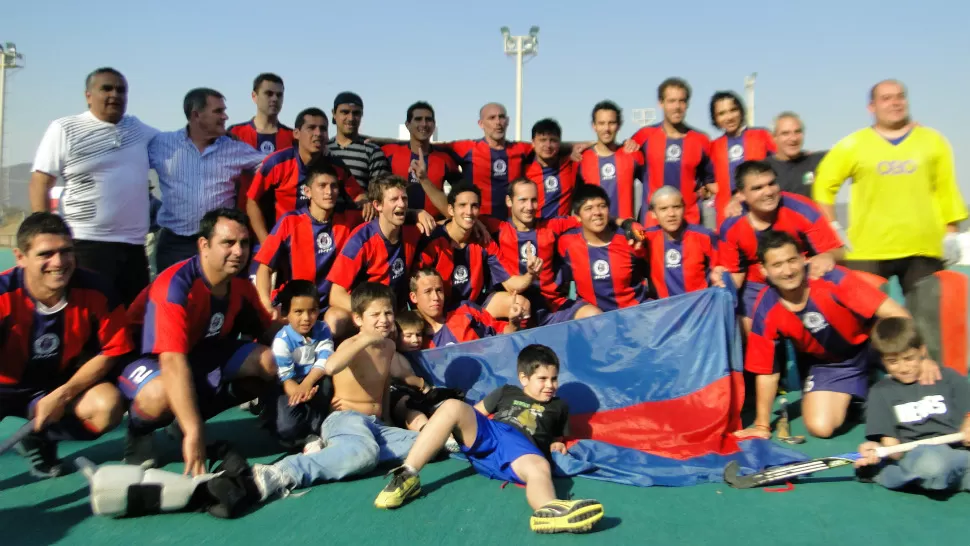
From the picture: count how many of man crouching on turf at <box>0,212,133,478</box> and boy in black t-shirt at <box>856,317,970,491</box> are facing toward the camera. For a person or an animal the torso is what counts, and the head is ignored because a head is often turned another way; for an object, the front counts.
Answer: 2

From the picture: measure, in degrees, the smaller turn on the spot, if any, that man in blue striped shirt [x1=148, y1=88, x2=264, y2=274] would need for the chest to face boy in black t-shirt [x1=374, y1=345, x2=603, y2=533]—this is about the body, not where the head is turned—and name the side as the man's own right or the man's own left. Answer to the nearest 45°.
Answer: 0° — they already face them

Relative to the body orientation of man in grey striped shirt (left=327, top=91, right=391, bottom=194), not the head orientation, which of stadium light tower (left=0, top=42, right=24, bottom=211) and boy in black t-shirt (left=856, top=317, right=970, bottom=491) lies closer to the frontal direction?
the boy in black t-shirt

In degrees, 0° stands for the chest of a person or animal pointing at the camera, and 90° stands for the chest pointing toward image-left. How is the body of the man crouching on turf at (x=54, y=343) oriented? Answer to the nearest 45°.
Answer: approximately 0°

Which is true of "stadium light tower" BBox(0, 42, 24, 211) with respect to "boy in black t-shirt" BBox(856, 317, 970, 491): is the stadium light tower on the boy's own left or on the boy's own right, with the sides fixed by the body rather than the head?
on the boy's own right

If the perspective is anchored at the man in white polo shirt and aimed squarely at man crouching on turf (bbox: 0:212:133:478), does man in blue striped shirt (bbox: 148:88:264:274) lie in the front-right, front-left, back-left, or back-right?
back-left

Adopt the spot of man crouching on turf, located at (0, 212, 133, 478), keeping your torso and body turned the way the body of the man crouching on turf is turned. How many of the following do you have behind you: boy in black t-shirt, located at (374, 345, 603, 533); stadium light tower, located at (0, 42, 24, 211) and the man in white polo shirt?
2

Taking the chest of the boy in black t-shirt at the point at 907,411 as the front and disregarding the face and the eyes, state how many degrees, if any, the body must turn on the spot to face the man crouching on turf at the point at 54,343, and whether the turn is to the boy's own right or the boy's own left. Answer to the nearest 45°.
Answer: approximately 45° to the boy's own right

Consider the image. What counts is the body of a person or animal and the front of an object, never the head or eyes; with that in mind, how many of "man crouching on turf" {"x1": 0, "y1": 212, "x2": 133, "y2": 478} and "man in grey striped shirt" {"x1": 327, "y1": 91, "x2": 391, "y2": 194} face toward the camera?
2

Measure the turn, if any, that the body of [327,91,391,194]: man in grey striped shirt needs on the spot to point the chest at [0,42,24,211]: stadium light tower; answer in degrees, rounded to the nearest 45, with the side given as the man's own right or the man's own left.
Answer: approximately 135° to the man's own right
